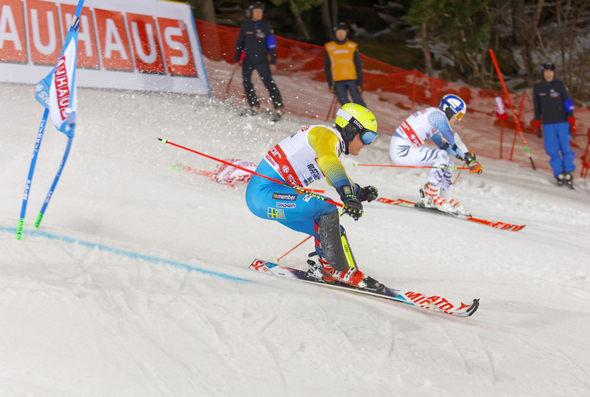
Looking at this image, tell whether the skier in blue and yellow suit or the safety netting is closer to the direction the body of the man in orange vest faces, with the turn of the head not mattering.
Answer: the skier in blue and yellow suit

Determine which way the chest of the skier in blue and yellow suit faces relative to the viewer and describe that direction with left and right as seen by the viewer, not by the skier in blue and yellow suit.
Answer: facing to the right of the viewer

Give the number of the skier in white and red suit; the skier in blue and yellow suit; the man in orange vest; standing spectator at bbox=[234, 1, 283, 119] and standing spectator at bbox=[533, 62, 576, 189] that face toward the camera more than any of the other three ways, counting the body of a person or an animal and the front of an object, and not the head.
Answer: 3

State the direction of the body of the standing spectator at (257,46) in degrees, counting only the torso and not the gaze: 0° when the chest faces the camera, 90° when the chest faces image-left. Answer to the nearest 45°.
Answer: approximately 0°

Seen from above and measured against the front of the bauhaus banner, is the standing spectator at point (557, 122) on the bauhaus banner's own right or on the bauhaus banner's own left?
on the bauhaus banner's own left

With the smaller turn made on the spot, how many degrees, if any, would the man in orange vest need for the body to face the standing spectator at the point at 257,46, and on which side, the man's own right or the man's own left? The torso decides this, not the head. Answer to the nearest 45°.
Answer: approximately 90° to the man's own right
